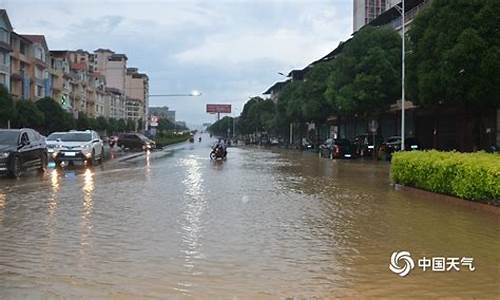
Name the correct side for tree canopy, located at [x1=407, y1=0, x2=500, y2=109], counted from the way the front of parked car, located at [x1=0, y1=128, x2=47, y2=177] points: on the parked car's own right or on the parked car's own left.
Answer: on the parked car's own left

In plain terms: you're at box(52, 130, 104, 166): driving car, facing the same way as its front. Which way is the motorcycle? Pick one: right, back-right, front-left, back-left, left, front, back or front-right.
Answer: back

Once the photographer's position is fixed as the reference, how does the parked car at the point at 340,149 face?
facing away from the viewer and to the left of the viewer

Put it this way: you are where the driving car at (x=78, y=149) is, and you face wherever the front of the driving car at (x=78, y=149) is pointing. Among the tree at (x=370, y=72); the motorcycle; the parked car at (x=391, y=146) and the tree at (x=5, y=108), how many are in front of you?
0

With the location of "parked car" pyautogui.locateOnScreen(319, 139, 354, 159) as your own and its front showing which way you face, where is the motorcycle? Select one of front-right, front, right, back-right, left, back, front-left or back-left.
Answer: left

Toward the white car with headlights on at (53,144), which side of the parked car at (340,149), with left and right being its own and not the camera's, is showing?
left

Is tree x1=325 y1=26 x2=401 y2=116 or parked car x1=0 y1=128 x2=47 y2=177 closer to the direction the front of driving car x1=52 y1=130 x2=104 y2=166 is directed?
the parked car

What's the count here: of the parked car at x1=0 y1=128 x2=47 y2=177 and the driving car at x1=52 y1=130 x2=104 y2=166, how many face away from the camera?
0

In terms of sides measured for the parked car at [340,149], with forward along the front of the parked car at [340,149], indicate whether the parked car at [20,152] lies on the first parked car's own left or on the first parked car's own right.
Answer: on the first parked car's own left

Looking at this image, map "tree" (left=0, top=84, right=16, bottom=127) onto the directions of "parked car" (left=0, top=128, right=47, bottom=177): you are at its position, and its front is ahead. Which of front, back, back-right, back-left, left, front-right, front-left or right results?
back-right

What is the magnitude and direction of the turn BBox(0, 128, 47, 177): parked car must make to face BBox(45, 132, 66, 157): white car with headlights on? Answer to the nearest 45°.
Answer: approximately 135° to its right

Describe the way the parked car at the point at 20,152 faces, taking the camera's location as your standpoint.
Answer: facing the viewer and to the left of the viewer

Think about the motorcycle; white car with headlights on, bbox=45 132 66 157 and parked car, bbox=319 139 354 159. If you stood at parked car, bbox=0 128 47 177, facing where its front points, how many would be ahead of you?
0

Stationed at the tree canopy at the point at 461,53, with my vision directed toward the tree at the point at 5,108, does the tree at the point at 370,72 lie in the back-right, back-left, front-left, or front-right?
front-right

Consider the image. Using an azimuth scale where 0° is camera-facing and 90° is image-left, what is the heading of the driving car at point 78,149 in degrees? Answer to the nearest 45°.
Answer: approximately 45°

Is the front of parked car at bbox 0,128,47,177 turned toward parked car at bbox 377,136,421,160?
no

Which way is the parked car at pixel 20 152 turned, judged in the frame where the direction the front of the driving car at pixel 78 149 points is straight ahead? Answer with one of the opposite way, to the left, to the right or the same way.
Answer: the same way

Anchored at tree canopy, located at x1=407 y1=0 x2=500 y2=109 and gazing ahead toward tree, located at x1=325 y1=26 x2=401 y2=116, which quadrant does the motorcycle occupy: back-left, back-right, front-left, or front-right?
front-left
